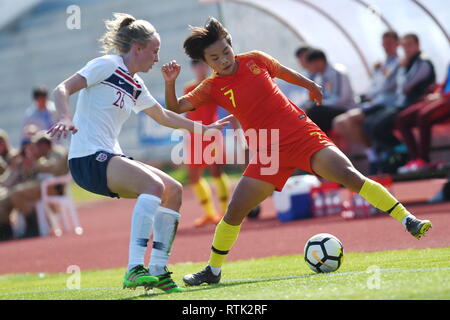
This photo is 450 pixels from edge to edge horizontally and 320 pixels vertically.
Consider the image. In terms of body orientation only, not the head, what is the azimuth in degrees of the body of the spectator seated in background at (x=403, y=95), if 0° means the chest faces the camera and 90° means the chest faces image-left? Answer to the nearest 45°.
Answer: approximately 45°

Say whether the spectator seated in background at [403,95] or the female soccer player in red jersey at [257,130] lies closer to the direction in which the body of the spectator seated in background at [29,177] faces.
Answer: the female soccer player in red jersey

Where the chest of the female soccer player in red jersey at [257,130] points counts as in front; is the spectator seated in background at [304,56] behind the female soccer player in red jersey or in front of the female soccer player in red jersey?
behind

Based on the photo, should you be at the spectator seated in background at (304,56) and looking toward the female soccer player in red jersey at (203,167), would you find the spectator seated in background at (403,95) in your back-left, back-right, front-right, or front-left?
back-left

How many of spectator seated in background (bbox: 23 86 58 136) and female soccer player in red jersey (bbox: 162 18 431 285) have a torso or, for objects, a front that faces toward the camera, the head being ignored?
2

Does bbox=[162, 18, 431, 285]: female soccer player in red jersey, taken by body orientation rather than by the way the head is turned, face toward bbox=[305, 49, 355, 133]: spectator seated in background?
no

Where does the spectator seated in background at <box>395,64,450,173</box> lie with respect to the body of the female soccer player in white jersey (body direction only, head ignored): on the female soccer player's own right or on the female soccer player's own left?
on the female soccer player's own left

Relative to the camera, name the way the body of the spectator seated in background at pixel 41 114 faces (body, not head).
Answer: toward the camera

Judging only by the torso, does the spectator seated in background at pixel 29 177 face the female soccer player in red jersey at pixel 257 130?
no

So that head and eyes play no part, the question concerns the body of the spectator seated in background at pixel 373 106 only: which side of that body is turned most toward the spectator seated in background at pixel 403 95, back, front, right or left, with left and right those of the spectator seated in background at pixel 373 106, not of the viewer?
left

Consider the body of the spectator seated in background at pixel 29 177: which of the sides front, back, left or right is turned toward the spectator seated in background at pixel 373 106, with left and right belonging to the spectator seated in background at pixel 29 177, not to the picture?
left

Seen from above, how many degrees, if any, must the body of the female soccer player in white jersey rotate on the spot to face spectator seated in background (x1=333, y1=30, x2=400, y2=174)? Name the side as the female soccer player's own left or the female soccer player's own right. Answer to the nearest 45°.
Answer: approximately 90° to the female soccer player's own left

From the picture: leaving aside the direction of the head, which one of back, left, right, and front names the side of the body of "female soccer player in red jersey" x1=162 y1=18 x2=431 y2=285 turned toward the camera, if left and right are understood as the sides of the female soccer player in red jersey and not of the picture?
front

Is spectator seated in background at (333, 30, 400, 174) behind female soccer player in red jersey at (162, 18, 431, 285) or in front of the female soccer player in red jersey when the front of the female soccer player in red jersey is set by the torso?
behind
